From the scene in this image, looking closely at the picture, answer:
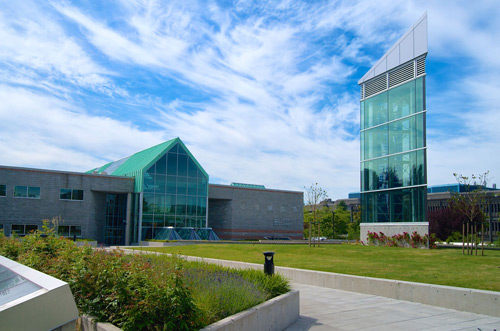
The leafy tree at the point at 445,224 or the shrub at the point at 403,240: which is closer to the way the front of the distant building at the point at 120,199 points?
the shrub

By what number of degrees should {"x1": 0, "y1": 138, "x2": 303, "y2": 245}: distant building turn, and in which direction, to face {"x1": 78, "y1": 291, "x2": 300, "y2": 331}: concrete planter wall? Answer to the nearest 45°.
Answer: approximately 45° to its right

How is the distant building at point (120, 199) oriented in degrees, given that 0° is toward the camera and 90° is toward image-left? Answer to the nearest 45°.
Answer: approximately 315°
